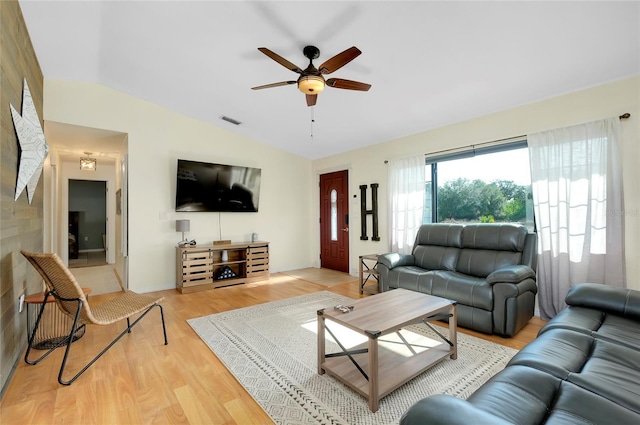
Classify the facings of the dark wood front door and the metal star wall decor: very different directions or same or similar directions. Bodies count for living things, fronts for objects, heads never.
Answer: very different directions

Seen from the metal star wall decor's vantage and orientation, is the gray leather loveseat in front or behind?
in front

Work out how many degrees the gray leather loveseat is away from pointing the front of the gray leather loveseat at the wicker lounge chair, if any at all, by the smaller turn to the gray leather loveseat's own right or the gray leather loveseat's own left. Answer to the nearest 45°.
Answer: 0° — it already faces it

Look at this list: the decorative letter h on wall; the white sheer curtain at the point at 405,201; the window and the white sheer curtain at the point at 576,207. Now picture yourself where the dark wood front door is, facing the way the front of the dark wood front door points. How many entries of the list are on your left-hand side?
4

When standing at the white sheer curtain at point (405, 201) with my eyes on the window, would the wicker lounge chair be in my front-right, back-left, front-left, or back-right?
back-right

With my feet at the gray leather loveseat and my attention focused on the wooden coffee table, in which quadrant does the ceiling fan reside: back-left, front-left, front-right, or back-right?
front-right

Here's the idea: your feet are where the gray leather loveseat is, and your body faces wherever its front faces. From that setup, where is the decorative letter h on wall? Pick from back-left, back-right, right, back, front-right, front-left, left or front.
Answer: right

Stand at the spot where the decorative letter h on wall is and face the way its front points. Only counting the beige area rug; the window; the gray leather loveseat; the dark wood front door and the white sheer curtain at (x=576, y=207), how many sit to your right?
1

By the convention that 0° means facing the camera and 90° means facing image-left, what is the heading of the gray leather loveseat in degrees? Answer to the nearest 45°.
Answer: approximately 45°

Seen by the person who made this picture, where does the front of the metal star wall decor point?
facing to the right of the viewer

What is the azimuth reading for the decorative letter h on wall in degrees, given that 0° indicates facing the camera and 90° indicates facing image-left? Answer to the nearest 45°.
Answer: approximately 45°

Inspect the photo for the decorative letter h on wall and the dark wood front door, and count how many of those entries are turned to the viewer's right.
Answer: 0

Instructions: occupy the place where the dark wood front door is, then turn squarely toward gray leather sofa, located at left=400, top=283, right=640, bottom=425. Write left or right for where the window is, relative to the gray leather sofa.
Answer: left

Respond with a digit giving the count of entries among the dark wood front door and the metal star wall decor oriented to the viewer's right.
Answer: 1

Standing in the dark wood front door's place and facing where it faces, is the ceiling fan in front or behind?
in front

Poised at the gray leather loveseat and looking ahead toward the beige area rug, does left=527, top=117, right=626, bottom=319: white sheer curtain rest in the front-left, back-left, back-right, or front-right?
back-left

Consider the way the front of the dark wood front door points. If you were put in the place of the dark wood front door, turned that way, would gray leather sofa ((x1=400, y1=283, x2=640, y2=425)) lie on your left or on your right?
on your left

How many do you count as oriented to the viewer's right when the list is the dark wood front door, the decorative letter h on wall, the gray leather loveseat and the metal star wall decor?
1

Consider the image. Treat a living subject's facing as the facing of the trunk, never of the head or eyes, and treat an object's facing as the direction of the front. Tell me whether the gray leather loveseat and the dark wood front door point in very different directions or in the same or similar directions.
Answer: same or similar directions
